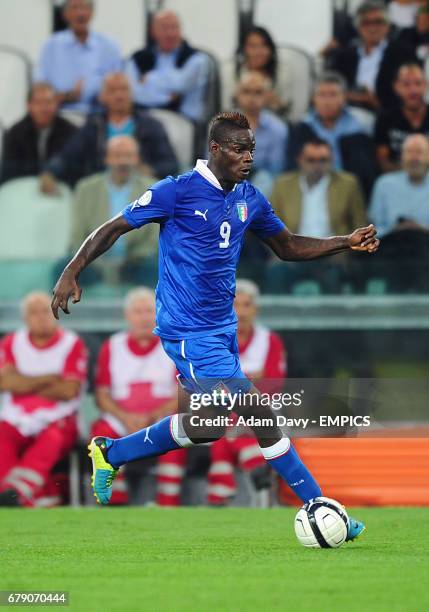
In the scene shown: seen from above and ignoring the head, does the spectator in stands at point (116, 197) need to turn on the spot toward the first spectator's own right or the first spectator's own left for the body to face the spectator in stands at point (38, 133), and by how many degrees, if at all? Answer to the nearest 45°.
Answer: approximately 135° to the first spectator's own right

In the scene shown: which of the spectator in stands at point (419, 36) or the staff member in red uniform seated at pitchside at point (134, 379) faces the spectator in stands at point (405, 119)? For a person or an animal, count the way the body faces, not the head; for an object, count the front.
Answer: the spectator in stands at point (419, 36)

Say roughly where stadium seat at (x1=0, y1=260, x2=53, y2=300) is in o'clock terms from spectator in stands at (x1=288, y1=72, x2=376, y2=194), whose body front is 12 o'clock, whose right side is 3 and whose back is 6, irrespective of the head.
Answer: The stadium seat is roughly at 2 o'clock from the spectator in stands.

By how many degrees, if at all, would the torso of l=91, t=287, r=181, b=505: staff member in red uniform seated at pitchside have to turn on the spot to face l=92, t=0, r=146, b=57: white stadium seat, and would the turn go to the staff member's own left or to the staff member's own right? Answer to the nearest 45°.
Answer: approximately 180°

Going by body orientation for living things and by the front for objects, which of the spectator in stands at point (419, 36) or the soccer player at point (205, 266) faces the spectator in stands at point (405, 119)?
the spectator in stands at point (419, 36)

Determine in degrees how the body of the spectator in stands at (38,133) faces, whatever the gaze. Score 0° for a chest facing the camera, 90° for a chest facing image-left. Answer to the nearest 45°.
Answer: approximately 0°

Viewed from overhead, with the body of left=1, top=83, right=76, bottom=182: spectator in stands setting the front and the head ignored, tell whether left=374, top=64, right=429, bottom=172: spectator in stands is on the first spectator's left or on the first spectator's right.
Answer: on the first spectator's left

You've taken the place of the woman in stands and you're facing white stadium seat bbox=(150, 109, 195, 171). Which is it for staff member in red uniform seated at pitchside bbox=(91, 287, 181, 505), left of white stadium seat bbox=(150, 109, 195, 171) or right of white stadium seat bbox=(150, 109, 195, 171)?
left

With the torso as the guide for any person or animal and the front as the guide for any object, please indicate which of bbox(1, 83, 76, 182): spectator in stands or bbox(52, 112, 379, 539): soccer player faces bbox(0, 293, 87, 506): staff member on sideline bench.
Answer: bbox(1, 83, 76, 182): spectator in stands
